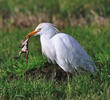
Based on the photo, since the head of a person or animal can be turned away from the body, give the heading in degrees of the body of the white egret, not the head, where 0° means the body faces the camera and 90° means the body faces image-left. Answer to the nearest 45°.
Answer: approximately 90°
